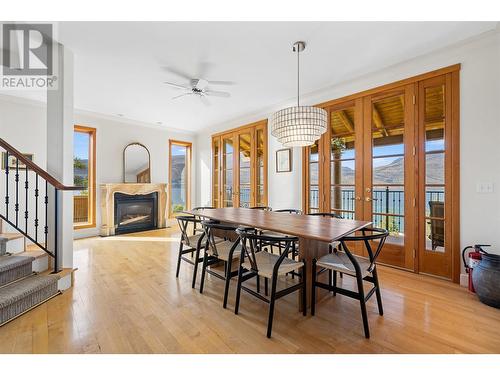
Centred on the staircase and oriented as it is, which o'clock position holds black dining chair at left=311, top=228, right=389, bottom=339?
The black dining chair is roughly at 12 o'clock from the staircase.

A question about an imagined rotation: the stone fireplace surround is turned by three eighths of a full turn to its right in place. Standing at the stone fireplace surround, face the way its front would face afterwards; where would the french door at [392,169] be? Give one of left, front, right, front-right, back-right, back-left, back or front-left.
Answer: back-left

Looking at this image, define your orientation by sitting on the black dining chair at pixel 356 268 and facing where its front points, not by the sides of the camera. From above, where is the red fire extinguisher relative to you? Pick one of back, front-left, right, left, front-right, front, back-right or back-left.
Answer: right

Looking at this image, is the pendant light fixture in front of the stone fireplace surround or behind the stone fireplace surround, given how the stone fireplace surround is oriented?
in front

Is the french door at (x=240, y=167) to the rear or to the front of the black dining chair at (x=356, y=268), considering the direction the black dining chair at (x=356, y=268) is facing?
to the front

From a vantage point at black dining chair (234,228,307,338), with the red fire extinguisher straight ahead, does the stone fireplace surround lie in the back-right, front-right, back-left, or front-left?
back-left

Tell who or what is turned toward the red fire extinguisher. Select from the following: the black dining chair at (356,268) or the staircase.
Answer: the staircase

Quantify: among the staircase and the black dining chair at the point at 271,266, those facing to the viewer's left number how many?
0

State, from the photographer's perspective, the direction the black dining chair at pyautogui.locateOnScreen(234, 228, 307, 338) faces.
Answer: facing away from the viewer and to the right of the viewer

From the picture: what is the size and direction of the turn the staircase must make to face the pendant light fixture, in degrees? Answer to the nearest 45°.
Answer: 0° — it already faces it

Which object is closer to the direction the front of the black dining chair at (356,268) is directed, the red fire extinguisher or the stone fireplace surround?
the stone fireplace surround

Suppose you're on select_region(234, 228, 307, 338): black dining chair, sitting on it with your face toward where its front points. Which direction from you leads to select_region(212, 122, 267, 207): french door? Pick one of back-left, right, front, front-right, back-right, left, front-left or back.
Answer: front-left

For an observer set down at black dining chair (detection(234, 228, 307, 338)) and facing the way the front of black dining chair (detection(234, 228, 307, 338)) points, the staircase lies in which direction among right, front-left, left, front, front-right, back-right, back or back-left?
back-left

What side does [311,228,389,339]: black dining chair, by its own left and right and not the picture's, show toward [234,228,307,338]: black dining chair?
left

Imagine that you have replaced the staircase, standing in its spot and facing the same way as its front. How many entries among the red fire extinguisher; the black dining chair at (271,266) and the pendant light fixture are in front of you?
3

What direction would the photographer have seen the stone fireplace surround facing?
facing the viewer and to the right of the viewer

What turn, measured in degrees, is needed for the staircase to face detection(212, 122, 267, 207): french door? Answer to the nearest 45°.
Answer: approximately 45° to its left

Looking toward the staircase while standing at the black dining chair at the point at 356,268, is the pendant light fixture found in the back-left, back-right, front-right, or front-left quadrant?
front-right
